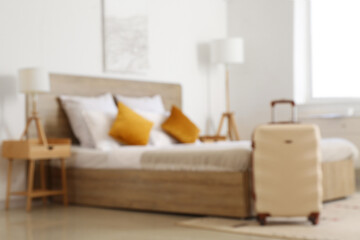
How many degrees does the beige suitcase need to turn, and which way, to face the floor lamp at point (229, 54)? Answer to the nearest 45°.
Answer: approximately 180°

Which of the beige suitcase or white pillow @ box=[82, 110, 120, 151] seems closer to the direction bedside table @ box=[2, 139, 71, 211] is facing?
the beige suitcase

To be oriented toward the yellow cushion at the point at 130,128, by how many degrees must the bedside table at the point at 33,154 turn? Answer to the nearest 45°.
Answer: approximately 45° to its left

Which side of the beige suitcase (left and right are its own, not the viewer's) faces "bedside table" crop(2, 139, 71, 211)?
right

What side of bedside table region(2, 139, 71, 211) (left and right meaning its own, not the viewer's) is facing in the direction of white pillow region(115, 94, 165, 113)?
left

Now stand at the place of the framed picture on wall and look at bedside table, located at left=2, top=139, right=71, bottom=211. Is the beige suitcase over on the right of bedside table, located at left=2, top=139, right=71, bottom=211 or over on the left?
left

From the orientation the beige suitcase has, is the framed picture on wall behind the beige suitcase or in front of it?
behind

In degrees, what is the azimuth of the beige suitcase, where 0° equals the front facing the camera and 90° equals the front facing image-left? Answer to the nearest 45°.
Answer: approximately 0°
